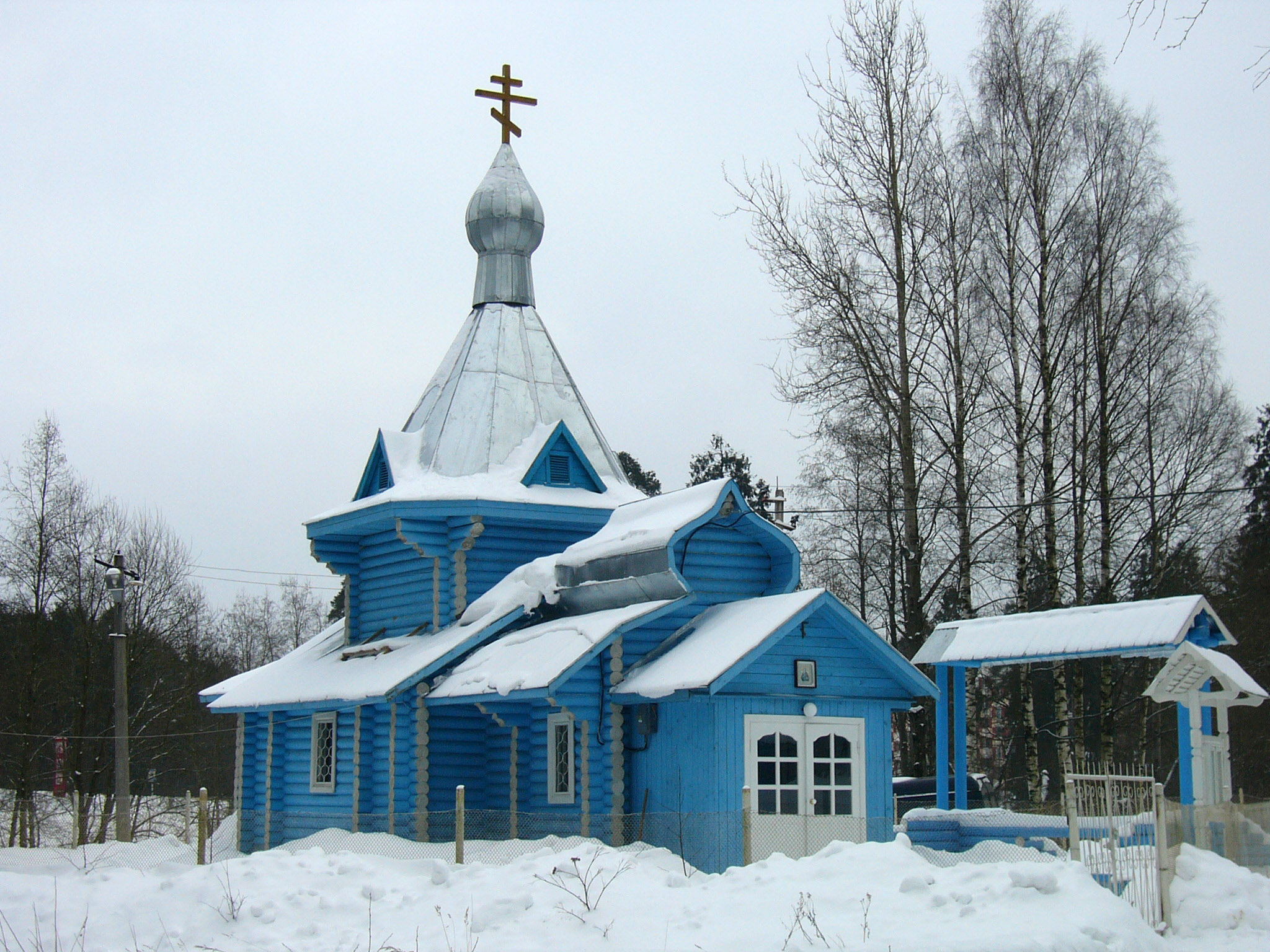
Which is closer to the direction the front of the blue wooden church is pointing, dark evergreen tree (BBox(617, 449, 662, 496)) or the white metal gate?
the white metal gate

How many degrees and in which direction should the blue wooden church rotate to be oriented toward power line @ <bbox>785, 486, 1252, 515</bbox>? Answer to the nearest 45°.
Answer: approximately 90° to its left

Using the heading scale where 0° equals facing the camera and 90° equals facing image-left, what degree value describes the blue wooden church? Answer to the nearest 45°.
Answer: approximately 315°

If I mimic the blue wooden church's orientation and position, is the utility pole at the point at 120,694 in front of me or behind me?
behind

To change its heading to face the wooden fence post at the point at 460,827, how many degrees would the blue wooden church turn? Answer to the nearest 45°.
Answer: approximately 45° to its right

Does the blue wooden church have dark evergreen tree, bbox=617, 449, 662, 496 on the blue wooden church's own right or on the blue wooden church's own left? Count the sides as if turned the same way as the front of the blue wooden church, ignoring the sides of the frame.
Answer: on the blue wooden church's own left

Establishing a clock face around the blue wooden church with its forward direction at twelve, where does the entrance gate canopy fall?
The entrance gate canopy is roughly at 11 o'clock from the blue wooden church.
